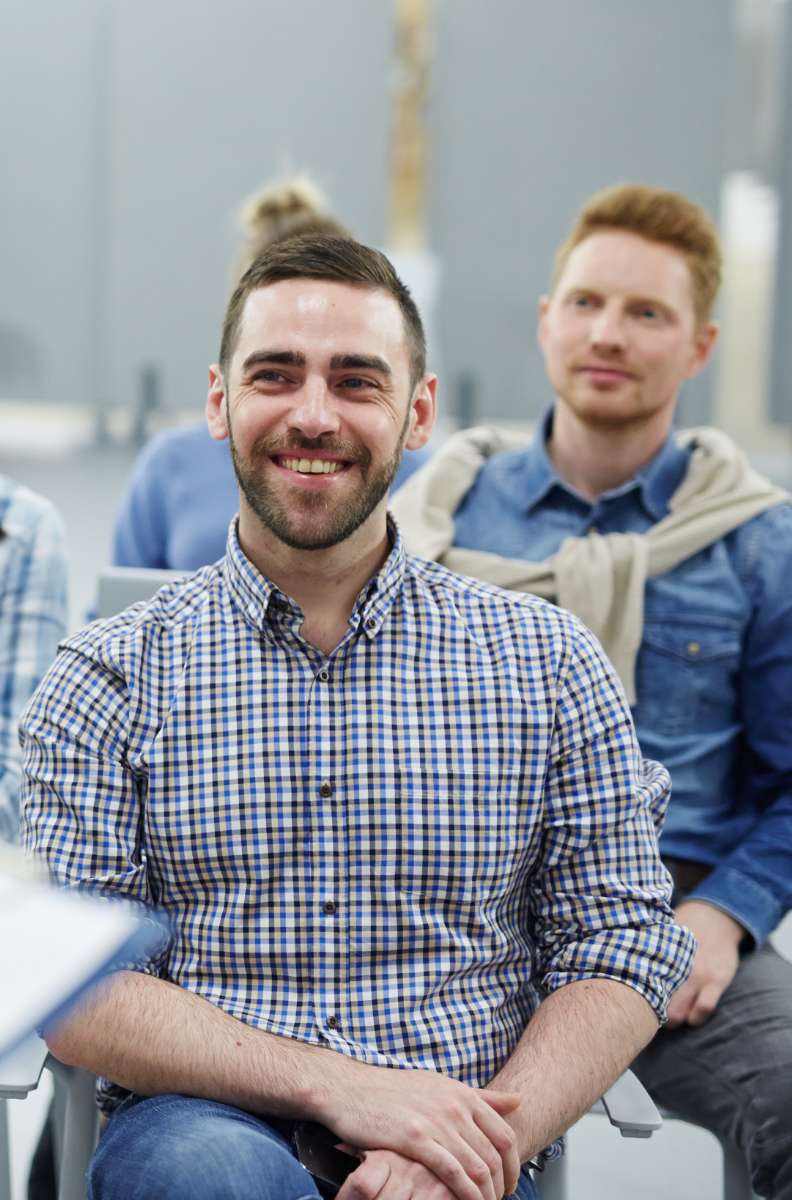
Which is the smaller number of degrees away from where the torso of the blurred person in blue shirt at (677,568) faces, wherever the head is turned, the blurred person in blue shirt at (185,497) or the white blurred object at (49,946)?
the white blurred object

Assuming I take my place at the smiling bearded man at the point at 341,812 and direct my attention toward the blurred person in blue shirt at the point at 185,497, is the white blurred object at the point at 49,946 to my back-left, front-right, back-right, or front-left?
back-left

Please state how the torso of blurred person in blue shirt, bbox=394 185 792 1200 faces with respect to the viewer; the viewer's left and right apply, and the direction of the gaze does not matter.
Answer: facing the viewer and to the left of the viewer

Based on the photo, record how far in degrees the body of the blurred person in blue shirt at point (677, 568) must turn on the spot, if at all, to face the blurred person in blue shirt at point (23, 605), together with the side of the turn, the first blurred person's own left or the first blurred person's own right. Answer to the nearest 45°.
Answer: approximately 45° to the first blurred person's own right

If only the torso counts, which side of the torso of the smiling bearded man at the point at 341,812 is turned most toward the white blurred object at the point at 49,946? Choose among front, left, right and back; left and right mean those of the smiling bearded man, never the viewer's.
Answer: front

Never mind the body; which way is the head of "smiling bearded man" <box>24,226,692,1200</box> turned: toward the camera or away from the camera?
toward the camera

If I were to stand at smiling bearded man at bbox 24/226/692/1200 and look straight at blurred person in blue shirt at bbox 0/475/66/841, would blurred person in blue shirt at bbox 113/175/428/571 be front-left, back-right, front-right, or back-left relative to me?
front-right

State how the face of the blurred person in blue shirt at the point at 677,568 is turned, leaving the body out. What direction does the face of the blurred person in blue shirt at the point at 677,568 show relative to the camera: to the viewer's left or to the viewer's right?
to the viewer's left

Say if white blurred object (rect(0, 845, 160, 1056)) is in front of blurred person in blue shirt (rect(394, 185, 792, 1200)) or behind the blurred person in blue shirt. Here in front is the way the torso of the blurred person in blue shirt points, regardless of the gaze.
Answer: in front

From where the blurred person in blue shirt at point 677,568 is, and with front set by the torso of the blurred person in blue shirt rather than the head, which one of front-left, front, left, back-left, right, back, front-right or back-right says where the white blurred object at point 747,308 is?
back-right

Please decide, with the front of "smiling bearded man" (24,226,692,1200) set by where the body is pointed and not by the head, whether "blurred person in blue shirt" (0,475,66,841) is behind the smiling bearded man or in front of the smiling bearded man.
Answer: behind

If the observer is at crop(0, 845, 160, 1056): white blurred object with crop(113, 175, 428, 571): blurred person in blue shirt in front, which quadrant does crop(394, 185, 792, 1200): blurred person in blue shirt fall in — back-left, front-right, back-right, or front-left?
front-right

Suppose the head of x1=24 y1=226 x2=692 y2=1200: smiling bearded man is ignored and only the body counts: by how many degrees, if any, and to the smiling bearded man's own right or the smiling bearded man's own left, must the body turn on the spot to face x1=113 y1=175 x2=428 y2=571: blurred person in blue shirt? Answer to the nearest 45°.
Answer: approximately 180°

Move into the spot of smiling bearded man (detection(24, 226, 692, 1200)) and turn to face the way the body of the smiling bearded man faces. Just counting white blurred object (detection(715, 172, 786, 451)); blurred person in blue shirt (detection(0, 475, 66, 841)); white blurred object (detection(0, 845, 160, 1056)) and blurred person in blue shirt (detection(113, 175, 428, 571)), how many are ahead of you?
1

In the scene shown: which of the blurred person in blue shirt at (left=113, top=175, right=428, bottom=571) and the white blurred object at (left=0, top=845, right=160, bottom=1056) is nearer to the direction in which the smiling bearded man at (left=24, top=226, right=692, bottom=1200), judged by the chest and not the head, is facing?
the white blurred object

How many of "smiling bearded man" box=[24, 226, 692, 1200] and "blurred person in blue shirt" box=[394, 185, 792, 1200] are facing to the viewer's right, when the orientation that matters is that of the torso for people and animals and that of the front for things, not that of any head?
0

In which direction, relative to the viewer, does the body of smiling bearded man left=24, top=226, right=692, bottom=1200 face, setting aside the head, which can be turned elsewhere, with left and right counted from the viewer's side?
facing the viewer
